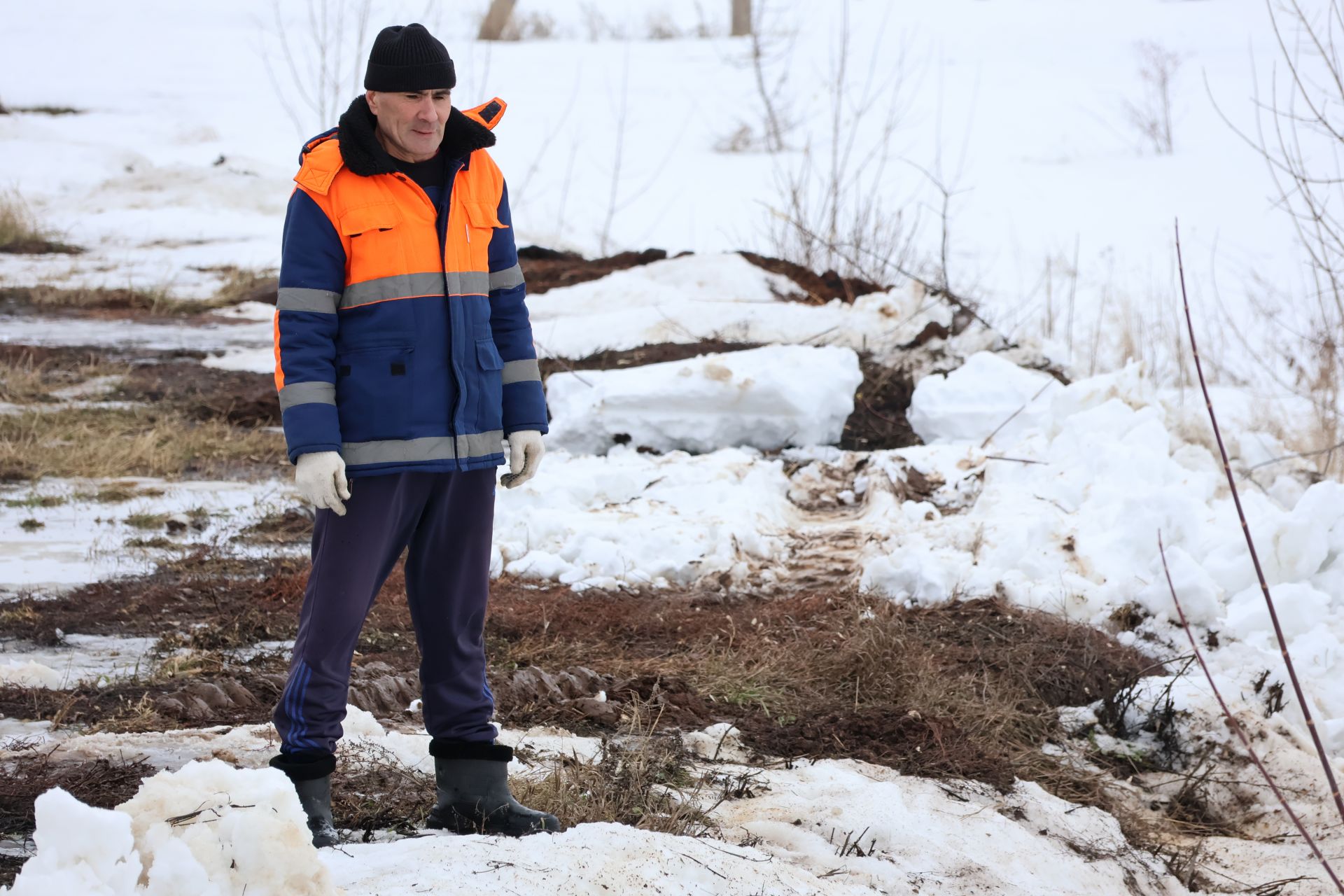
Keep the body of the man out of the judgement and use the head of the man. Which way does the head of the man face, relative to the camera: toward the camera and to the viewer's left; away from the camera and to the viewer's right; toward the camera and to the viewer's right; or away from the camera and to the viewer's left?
toward the camera and to the viewer's right

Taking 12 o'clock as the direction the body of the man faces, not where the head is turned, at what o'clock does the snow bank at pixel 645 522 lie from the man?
The snow bank is roughly at 8 o'clock from the man.

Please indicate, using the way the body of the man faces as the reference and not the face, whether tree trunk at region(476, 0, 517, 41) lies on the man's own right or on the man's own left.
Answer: on the man's own left

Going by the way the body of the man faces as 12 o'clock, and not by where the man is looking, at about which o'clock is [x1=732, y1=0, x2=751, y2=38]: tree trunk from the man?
The tree trunk is roughly at 8 o'clock from the man.

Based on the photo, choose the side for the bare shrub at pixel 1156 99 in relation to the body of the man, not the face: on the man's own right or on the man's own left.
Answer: on the man's own left

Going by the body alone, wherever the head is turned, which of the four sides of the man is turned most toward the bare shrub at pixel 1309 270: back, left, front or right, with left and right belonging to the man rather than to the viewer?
left

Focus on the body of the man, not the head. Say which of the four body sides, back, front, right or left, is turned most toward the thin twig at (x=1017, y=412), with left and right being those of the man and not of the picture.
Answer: left

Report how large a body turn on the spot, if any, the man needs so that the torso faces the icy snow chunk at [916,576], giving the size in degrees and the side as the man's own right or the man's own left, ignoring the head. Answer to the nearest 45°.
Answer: approximately 90° to the man's own left

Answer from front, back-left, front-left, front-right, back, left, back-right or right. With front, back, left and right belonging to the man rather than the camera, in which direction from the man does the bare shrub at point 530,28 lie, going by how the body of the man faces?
back-left

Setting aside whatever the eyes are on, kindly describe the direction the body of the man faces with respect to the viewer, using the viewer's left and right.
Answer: facing the viewer and to the right of the viewer
